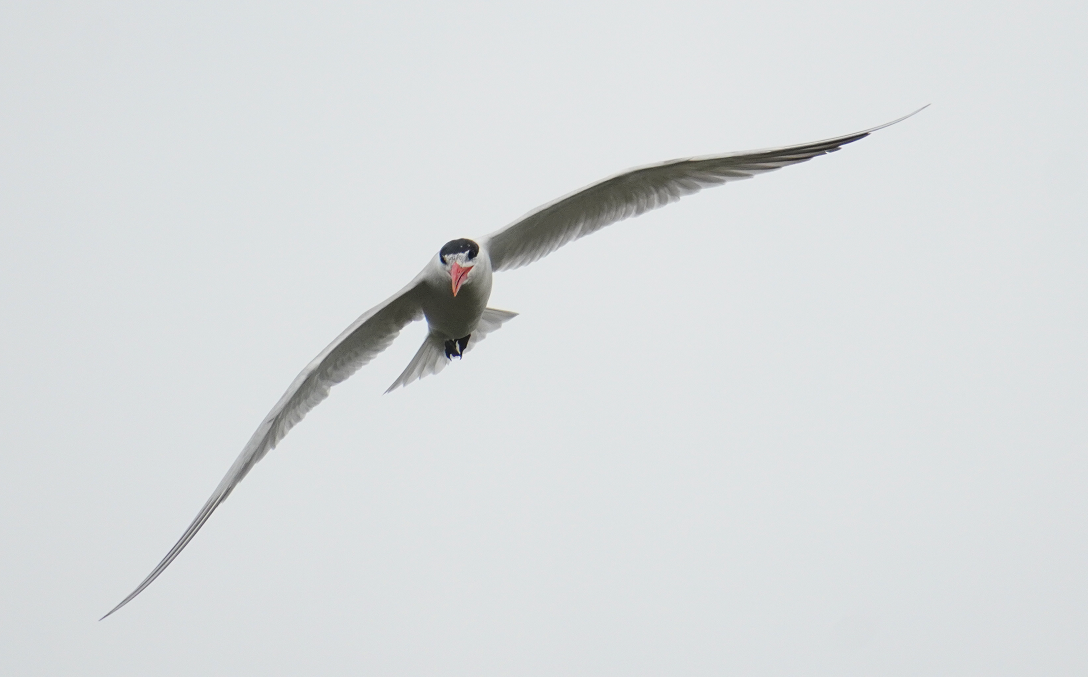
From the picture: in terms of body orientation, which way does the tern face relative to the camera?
toward the camera
